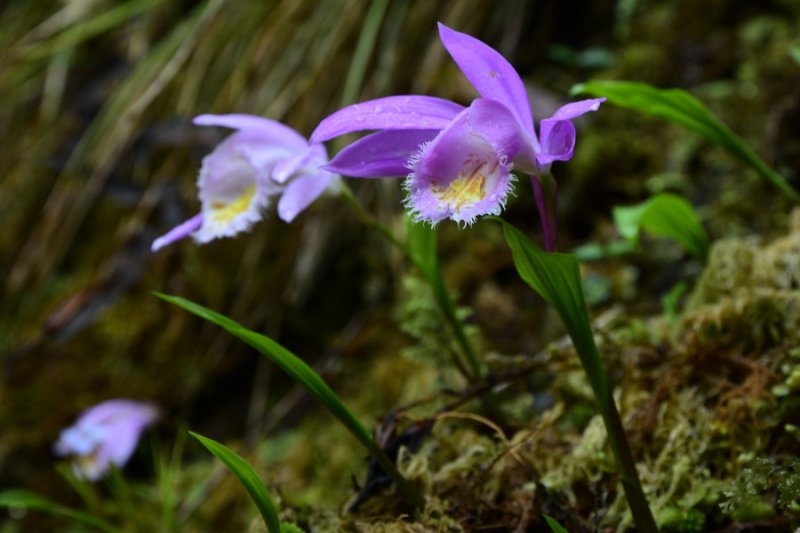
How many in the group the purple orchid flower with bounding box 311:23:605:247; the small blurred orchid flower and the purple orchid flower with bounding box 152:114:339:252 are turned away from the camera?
0

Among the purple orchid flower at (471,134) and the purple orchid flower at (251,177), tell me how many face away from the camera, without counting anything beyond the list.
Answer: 0

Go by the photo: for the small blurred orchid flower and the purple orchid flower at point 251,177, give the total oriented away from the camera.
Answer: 0

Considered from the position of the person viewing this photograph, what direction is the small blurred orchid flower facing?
facing the viewer and to the left of the viewer

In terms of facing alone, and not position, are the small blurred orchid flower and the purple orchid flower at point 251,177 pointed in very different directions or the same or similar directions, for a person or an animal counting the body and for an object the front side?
same or similar directions

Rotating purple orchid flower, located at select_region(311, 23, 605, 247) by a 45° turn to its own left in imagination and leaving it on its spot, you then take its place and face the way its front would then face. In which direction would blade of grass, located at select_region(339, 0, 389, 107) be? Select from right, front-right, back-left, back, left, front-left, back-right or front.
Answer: back
